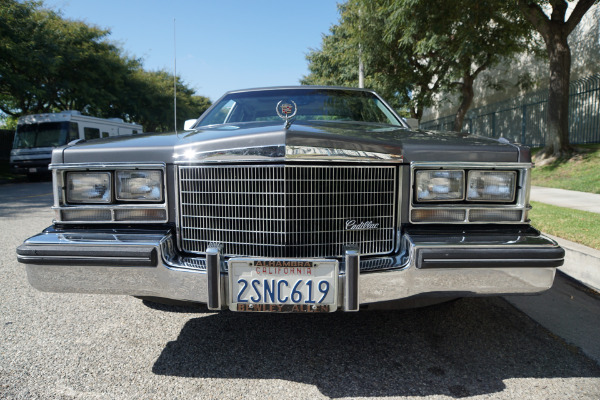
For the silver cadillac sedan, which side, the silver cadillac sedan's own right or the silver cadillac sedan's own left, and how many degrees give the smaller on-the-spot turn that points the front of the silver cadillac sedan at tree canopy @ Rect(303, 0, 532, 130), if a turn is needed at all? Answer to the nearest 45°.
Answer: approximately 180°

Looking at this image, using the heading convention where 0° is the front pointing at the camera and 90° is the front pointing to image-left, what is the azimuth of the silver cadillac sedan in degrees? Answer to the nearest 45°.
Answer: approximately 0°

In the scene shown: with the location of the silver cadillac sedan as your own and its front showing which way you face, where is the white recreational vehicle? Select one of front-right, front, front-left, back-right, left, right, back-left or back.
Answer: back-right

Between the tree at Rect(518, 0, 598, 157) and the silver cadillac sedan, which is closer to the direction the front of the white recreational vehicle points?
the silver cadillac sedan

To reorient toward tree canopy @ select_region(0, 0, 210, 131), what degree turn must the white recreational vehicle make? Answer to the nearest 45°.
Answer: approximately 135° to its right

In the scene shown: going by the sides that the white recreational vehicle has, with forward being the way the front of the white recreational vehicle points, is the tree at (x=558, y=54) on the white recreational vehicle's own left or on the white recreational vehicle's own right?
on the white recreational vehicle's own left
